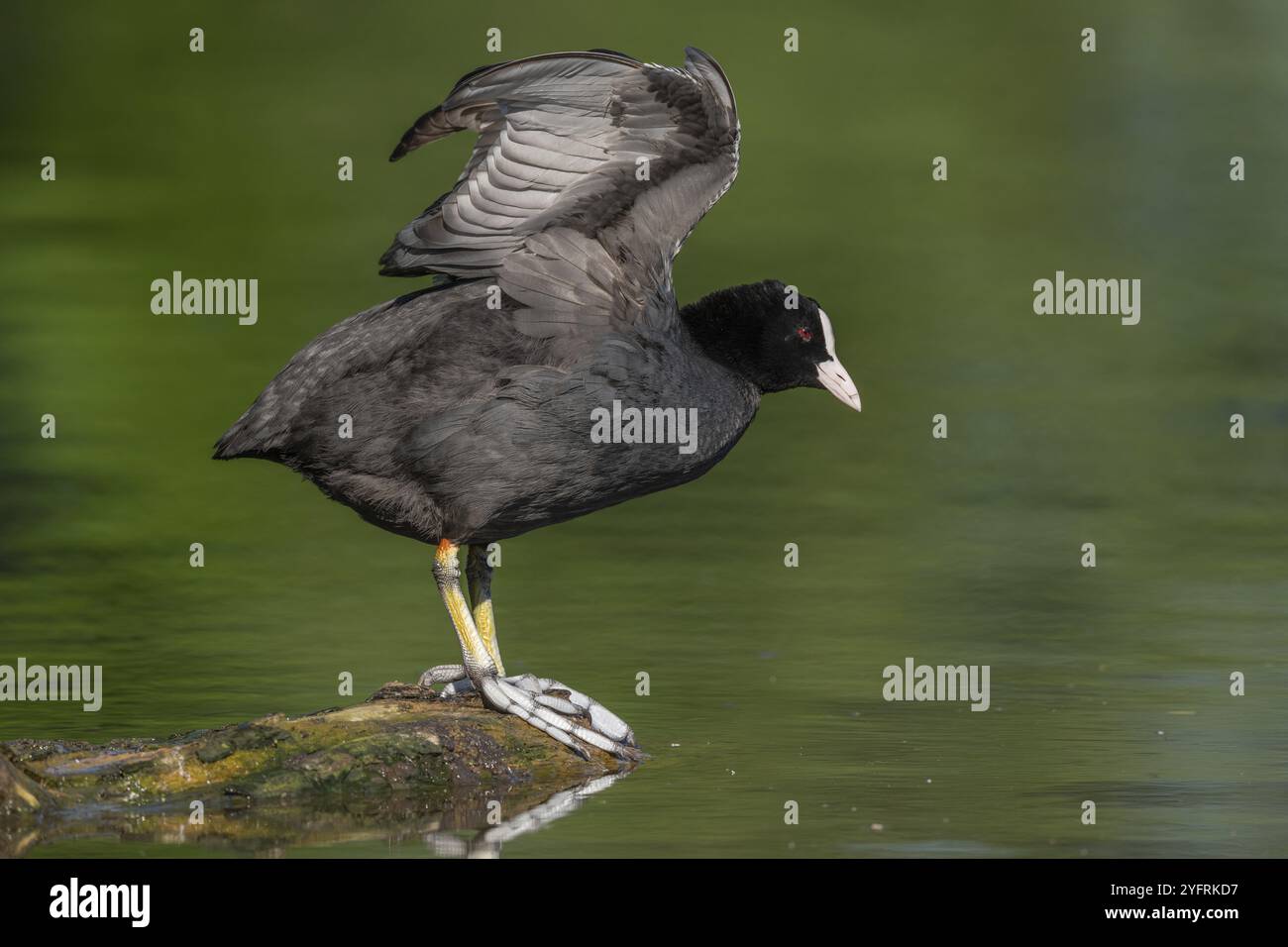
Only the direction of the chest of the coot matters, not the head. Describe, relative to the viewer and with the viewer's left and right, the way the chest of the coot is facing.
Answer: facing to the right of the viewer
